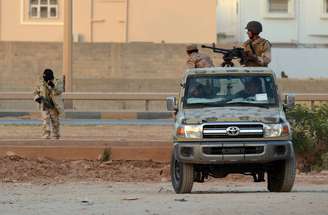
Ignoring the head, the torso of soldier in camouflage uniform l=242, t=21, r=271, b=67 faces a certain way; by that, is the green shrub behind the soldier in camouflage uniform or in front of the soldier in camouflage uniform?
behind

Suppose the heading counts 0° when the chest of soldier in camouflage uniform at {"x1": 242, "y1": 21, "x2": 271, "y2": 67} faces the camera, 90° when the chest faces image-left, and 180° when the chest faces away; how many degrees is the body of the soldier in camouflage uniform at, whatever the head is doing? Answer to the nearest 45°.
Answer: approximately 45°

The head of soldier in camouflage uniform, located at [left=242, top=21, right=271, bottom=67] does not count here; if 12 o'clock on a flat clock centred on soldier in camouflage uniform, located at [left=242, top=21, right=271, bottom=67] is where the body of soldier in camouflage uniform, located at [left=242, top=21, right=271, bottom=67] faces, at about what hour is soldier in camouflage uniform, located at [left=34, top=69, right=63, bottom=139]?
soldier in camouflage uniform, located at [left=34, top=69, right=63, bottom=139] is roughly at 3 o'clock from soldier in camouflage uniform, located at [left=242, top=21, right=271, bottom=67].

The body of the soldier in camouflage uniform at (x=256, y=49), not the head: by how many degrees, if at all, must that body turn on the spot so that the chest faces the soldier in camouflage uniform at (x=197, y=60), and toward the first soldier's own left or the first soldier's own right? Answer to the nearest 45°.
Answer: approximately 45° to the first soldier's own right

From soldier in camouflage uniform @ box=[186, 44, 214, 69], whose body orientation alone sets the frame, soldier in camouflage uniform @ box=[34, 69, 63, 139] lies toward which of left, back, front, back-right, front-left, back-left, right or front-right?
front-right

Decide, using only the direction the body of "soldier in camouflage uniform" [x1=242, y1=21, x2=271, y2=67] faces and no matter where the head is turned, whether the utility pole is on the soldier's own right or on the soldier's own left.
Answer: on the soldier's own right

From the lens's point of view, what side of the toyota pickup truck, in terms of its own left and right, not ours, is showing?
front
